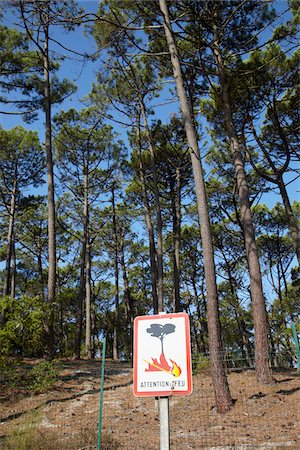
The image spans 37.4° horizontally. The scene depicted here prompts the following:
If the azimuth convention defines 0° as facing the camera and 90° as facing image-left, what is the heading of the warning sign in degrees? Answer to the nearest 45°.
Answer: approximately 0°

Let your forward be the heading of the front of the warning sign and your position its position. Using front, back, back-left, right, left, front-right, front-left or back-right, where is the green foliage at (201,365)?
back
